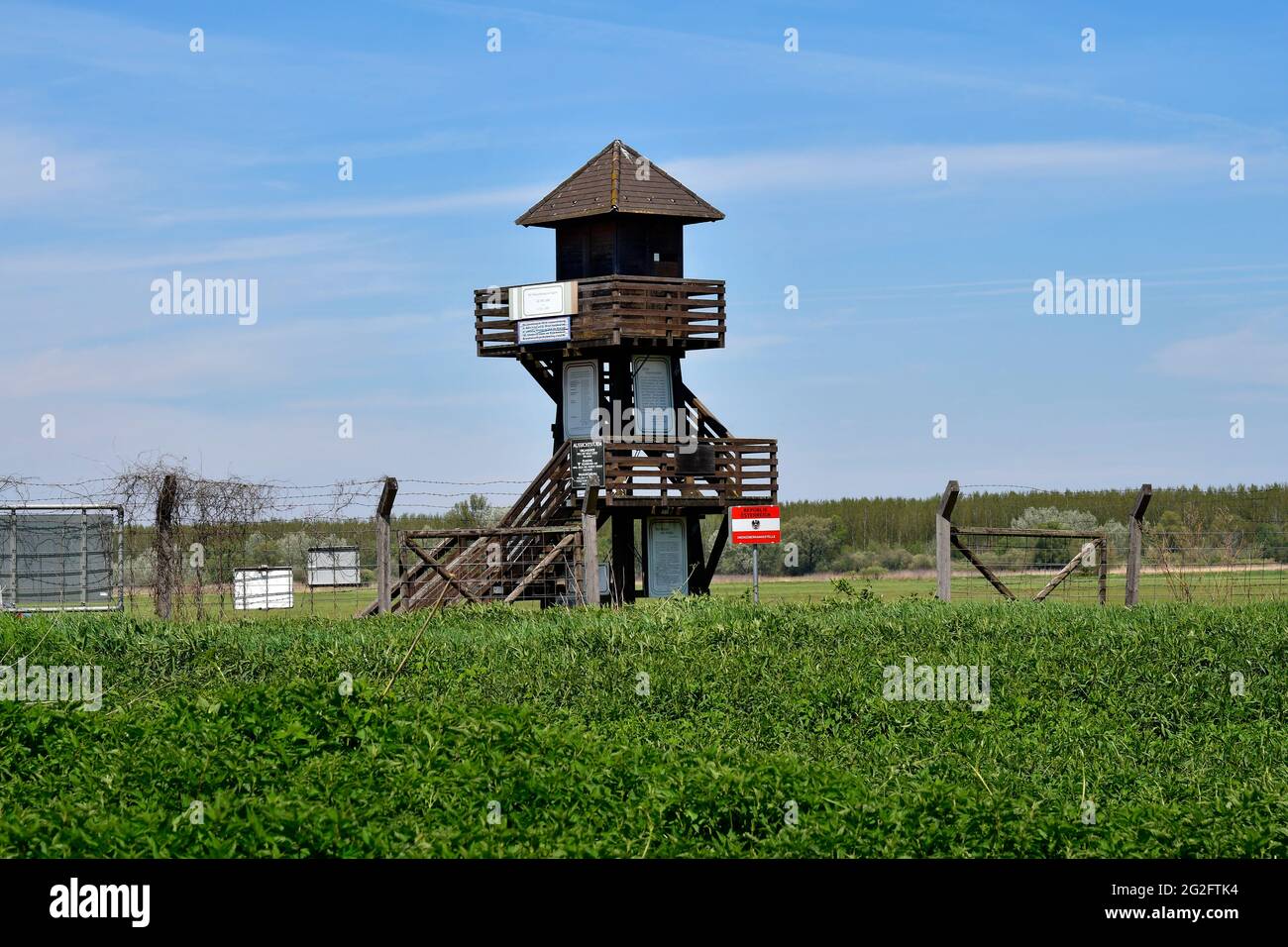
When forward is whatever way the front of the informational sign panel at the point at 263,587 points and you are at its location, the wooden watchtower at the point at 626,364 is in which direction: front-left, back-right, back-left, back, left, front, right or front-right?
back-left

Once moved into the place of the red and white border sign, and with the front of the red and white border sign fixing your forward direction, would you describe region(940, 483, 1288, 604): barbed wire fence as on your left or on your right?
on your left

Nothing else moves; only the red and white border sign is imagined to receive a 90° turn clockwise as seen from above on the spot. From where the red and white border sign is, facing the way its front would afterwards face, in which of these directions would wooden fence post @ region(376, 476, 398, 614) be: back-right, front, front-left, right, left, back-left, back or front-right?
front-left

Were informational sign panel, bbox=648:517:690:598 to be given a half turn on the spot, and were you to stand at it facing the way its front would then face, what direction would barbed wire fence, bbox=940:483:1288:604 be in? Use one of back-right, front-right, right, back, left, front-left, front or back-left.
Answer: back-right

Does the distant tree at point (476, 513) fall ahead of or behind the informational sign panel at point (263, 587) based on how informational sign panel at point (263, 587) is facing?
behind

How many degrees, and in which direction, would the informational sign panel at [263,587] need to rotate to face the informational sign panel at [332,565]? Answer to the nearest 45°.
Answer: approximately 135° to its left

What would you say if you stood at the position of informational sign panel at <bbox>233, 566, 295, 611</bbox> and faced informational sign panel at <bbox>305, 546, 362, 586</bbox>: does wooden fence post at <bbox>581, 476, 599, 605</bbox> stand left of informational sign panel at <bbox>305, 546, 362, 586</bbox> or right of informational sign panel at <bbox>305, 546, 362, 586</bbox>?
right

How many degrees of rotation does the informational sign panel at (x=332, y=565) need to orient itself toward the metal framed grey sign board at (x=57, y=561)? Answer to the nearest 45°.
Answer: approximately 90° to its right

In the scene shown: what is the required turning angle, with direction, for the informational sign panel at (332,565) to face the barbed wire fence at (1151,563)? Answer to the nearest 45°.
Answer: approximately 90° to its left
